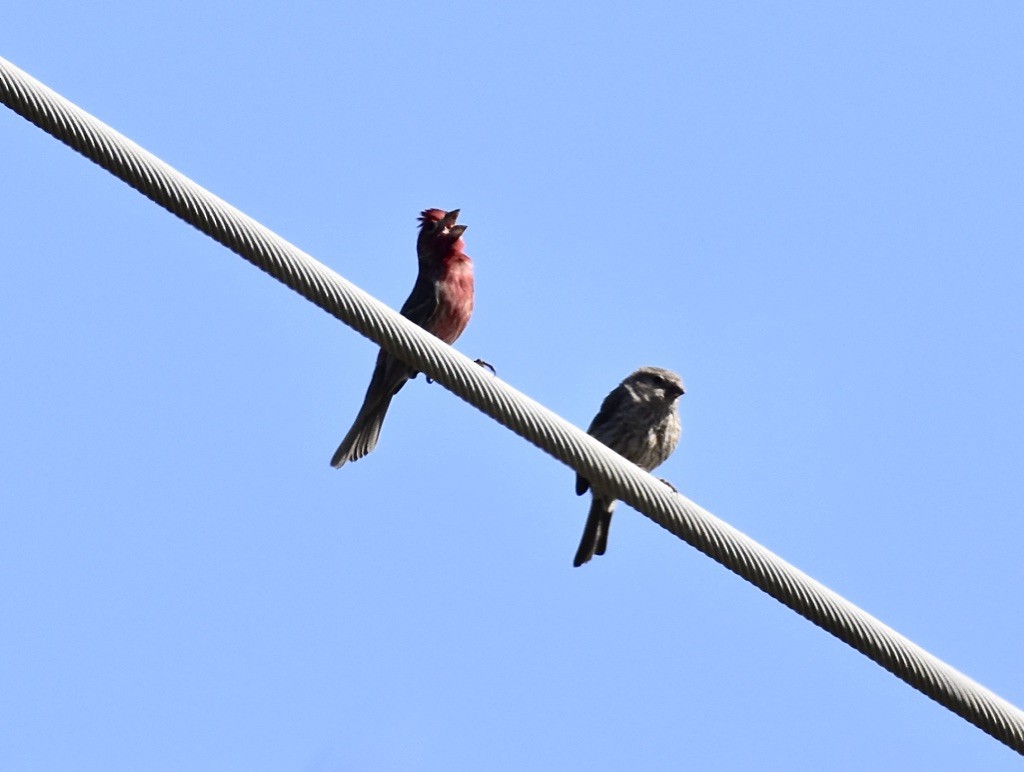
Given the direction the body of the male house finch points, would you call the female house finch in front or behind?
in front
